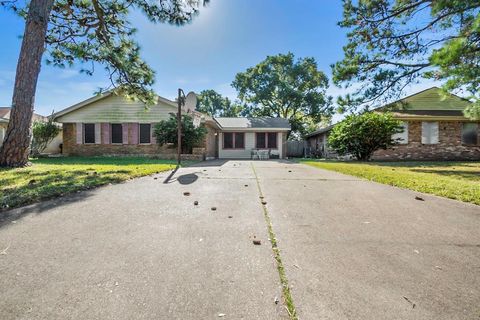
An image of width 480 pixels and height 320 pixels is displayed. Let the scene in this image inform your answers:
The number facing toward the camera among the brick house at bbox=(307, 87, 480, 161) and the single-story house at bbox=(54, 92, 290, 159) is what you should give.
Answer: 2

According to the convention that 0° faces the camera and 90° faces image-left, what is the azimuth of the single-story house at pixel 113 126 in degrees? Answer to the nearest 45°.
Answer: approximately 0°

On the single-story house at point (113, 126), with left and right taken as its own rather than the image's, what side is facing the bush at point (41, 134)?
right

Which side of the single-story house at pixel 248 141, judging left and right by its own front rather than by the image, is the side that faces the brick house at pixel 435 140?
left
